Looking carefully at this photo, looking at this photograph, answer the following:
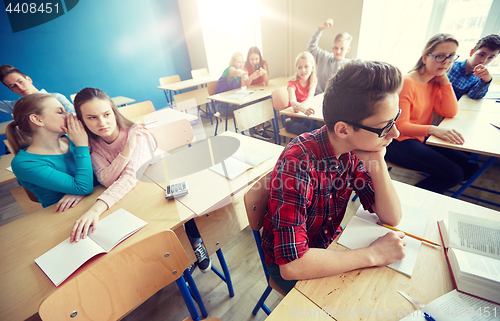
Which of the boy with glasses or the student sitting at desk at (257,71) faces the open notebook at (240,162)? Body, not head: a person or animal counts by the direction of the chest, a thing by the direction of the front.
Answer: the student sitting at desk

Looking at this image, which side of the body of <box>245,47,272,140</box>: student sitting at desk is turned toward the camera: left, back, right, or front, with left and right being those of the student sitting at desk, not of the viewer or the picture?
front

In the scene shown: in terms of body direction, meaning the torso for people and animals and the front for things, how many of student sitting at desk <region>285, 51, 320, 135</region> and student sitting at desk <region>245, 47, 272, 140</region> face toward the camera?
2

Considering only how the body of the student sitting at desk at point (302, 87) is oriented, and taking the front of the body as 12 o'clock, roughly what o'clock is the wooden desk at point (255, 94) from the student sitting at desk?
The wooden desk is roughly at 4 o'clock from the student sitting at desk.

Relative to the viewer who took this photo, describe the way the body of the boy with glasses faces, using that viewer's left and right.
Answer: facing the viewer and to the right of the viewer

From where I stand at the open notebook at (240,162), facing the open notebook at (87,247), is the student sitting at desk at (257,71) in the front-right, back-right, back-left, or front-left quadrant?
back-right

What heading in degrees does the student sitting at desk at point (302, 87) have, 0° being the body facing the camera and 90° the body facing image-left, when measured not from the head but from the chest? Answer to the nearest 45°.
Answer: approximately 0°

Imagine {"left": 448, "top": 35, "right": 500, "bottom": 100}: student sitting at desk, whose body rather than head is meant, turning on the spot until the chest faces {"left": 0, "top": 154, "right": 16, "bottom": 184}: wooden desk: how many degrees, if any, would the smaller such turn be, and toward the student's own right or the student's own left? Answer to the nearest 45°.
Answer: approximately 90° to the student's own right

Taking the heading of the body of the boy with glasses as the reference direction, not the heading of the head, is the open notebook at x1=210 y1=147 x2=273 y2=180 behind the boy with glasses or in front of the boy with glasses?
behind

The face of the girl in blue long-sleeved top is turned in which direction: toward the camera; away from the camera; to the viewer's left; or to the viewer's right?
to the viewer's right

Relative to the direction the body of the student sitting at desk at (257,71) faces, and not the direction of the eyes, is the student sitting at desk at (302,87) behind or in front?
in front

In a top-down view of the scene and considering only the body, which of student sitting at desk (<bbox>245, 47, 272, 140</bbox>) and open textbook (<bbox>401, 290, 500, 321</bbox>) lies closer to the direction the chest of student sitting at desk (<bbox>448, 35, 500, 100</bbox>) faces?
the open textbook

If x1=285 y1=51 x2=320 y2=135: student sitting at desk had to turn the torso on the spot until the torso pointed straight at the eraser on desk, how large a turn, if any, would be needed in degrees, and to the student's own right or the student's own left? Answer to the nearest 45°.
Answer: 0° — they already face it

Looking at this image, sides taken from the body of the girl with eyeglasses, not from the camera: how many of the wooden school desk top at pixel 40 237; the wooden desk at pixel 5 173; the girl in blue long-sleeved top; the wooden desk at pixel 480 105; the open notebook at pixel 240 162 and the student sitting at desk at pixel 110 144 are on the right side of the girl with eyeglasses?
5

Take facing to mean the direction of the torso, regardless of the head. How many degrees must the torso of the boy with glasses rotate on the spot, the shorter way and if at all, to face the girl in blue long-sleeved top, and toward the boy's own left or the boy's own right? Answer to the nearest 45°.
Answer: approximately 135° to the boy's own right
